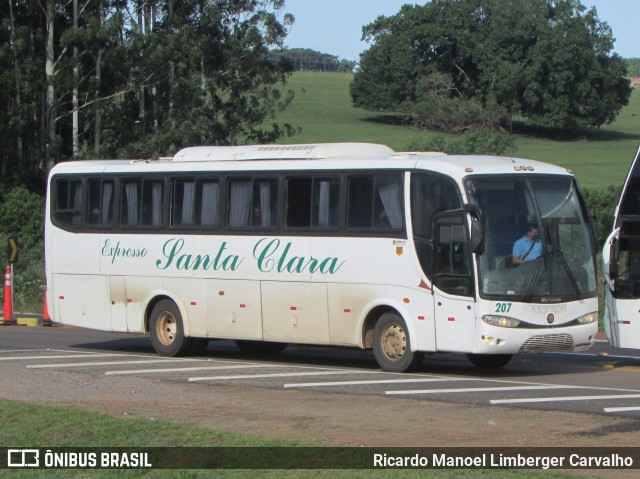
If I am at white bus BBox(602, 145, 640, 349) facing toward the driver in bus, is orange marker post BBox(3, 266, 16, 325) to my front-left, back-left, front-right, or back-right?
front-right

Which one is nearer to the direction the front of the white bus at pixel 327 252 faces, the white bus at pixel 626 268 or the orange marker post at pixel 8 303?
the white bus

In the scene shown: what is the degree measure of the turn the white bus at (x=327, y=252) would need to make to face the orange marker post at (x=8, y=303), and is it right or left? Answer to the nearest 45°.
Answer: approximately 180°
